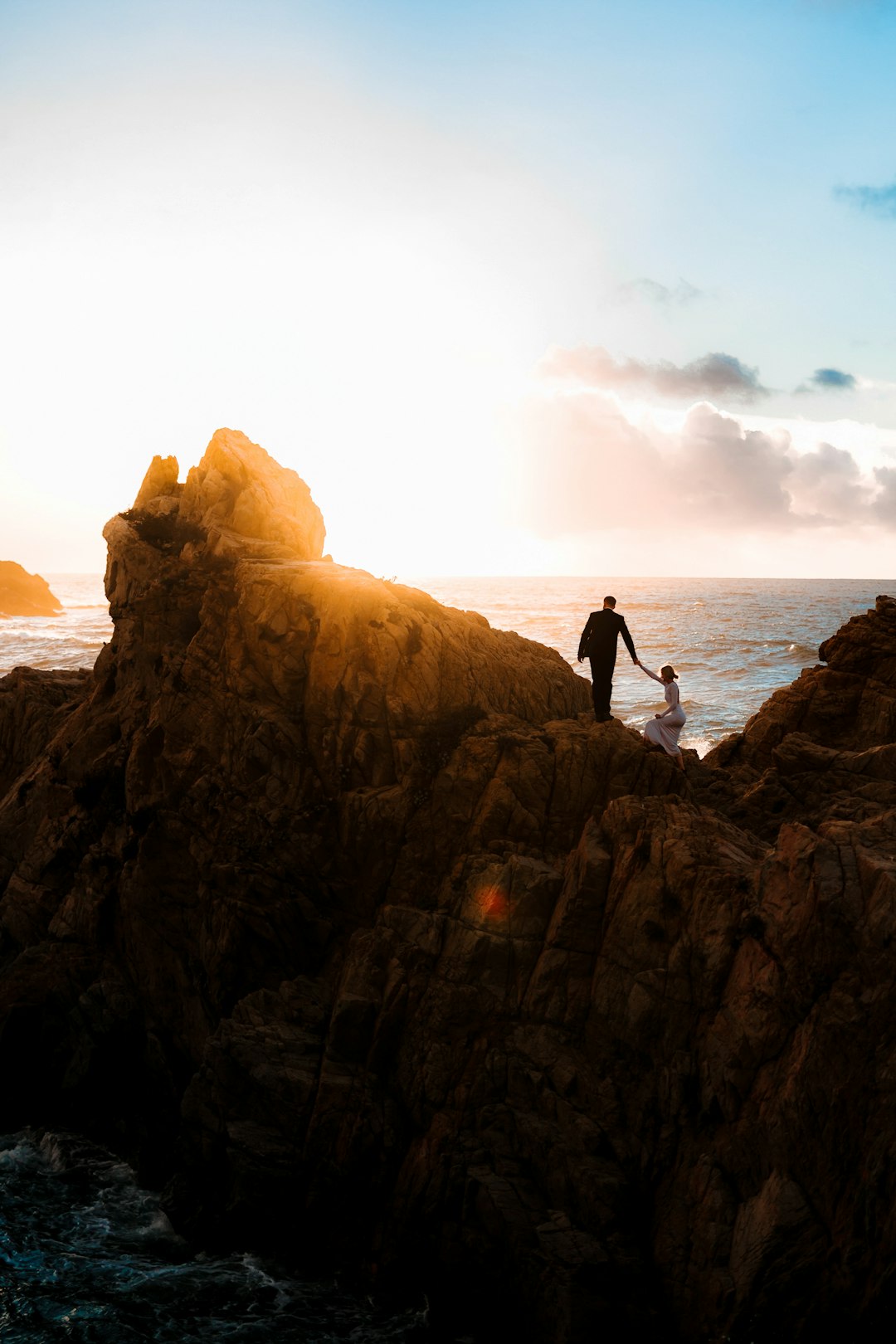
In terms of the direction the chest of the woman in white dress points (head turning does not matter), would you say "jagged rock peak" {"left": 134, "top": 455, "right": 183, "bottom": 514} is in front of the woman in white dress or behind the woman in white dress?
in front

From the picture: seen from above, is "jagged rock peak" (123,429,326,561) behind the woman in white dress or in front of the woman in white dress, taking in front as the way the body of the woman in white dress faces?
in front

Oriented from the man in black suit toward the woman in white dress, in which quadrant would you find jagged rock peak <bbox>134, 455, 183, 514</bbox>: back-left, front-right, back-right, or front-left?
back-right

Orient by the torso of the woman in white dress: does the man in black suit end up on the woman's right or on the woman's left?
on the woman's right

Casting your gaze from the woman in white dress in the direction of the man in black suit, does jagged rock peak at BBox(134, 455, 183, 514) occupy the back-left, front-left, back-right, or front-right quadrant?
front-left

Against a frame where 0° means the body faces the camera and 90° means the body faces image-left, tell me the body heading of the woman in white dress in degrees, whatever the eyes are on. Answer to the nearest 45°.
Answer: approximately 90°

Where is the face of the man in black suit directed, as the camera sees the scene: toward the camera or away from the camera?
away from the camera
